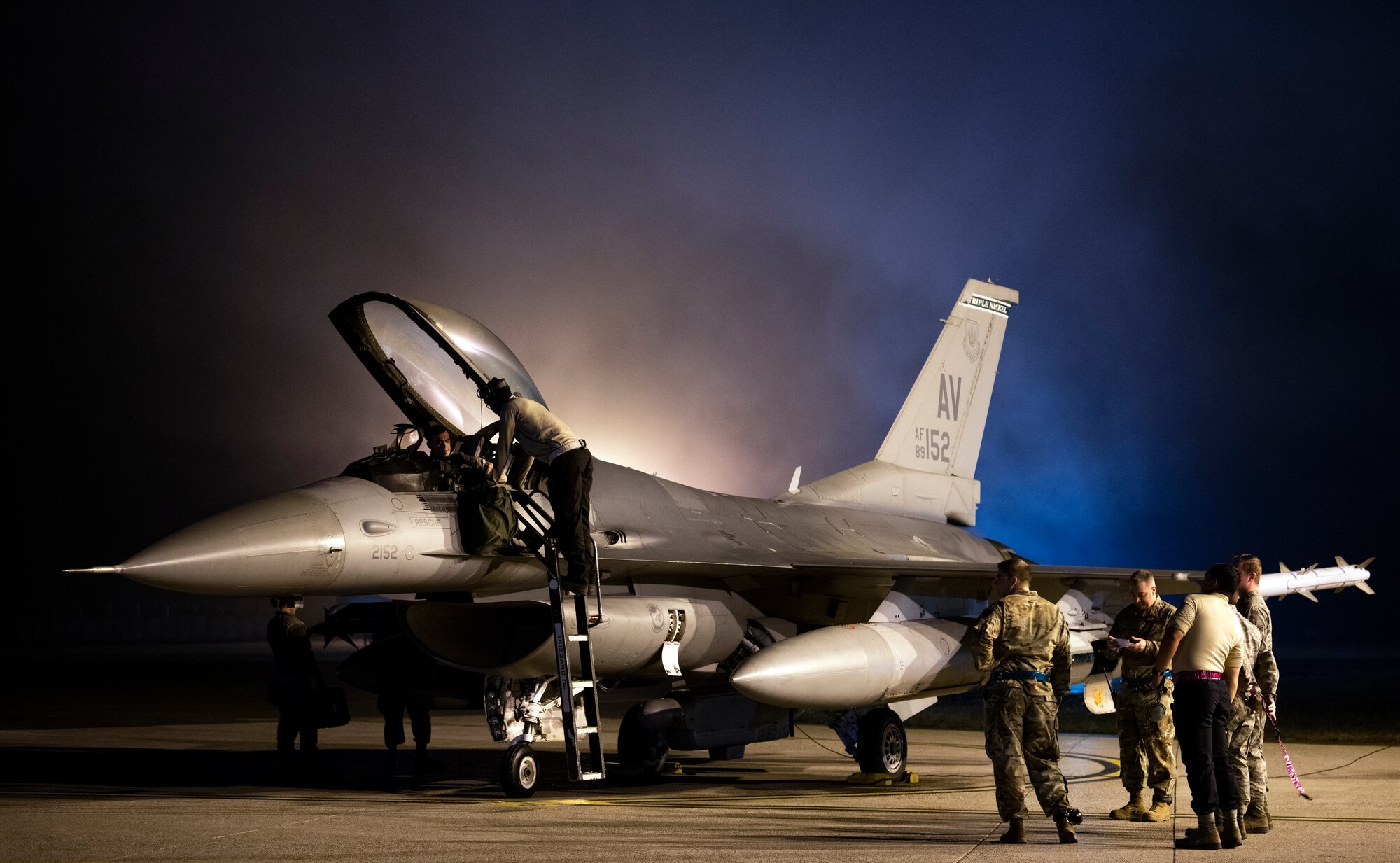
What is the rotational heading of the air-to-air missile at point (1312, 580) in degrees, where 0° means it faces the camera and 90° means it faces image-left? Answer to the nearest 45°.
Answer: approximately 45°

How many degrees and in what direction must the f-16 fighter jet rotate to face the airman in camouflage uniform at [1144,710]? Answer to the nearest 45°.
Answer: approximately 90° to its left

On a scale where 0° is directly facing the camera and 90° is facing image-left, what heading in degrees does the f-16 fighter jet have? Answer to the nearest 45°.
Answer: approximately 45°

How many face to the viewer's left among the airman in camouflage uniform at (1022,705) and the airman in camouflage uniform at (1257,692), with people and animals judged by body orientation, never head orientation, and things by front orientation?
1

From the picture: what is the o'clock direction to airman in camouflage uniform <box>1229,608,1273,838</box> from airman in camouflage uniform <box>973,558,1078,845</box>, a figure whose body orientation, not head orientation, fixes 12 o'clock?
airman in camouflage uniform <box>1229,608,1273,838</box> is roughly at 2 o'clock from airman in camouflage uniform <box>973,558,1078,845</box>.

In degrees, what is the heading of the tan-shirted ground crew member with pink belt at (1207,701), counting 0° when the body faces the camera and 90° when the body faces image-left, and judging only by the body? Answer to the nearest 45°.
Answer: approximately 135°

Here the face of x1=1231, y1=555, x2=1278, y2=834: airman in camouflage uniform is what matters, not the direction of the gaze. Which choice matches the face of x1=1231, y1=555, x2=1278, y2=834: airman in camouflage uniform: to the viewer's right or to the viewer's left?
to the viewer's left

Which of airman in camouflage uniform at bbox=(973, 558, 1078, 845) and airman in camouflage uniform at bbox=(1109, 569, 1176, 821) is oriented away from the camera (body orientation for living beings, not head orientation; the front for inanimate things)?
airman in camouflage uniform at bbox=(973, 558, 1078, 845)

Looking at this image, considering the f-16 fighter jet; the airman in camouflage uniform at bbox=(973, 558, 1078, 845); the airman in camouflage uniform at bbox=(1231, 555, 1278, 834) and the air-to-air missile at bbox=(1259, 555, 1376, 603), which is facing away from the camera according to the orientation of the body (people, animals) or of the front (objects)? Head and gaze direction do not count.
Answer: the airman in camouflage uniform at bbox=(973, 558, 1078, 845)

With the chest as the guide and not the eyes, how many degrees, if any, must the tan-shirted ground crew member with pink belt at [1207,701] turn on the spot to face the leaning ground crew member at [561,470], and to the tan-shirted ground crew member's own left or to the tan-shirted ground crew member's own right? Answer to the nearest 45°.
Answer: approximately 45° to the tan-shirted ground crew member's own left

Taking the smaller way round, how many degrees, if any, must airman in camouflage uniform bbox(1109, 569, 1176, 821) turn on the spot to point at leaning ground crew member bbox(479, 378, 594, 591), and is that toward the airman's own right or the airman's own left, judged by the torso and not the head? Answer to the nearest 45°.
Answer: approximately 45° to the airman's own right

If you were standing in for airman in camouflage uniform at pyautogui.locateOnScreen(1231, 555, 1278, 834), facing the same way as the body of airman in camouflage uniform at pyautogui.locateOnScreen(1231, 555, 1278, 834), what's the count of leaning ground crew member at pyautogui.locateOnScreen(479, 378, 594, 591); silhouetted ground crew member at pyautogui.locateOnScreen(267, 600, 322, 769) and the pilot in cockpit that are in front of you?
3

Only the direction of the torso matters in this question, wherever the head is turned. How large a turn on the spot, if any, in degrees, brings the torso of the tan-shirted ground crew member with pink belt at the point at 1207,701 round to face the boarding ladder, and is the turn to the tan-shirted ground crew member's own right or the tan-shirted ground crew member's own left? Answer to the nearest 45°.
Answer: approximately 45° to the tan-shirted ground crew member's own left
